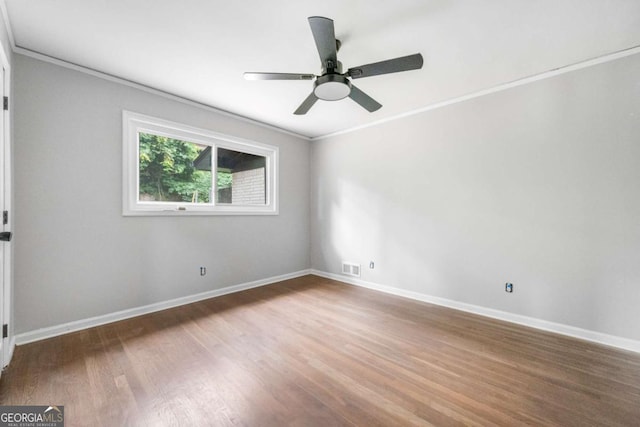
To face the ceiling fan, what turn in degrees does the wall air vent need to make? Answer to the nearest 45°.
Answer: approximately 45° to its left

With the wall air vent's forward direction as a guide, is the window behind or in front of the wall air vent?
in front

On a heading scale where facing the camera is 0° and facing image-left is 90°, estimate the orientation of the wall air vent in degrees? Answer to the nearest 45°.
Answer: approximately 45°
